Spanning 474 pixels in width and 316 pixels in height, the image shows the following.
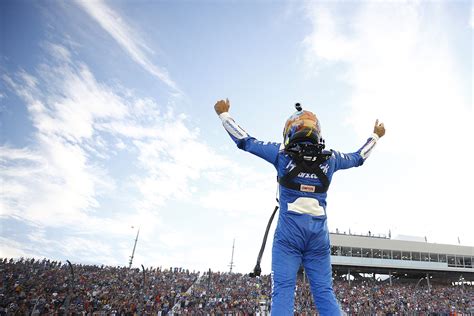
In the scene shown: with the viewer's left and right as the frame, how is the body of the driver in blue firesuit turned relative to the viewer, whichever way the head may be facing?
facing away from the viewer

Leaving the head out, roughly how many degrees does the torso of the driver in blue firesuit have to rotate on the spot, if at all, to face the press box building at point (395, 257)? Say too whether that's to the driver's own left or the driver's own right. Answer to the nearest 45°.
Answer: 0° — they already face it

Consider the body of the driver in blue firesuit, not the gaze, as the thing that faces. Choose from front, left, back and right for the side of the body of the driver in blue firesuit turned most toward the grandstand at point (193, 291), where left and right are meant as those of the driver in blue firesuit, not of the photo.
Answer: front
